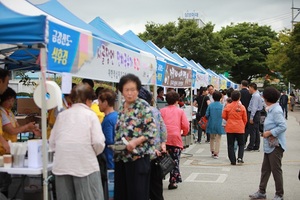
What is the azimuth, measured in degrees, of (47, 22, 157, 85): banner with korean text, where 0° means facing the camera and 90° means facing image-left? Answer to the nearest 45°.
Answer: approximately 315°

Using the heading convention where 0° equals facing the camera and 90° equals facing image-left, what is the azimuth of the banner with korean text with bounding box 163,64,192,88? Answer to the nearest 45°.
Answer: approximately 315°

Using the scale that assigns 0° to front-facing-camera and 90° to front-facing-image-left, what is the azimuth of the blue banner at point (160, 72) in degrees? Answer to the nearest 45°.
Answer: approximately 315°

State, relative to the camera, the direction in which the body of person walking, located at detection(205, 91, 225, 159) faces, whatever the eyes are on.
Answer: away from the camera

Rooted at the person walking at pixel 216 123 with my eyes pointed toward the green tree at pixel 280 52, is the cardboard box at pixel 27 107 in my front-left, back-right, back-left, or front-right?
back-left

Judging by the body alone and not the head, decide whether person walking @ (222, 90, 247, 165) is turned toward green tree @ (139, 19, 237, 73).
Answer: yes

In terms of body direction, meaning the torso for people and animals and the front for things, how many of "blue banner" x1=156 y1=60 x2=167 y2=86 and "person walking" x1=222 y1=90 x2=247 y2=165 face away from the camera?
1
